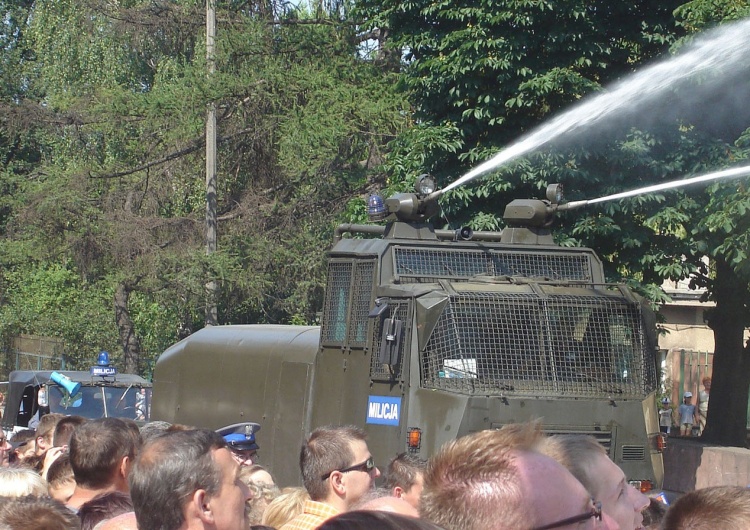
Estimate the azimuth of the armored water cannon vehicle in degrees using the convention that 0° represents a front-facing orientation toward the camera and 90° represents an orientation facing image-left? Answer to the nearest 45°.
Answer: approximately 315°

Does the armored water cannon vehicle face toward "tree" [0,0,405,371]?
no

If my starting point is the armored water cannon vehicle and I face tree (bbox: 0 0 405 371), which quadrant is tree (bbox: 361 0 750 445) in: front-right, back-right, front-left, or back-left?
front-right

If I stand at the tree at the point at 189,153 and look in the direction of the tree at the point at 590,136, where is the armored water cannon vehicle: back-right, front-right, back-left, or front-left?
front-right

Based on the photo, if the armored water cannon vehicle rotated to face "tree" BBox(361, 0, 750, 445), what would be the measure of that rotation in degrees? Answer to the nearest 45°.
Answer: approximately 135° to its left

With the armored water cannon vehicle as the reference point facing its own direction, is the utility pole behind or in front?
behind

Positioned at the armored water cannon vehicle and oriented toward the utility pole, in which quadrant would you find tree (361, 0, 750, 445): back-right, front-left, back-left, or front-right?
front-right
